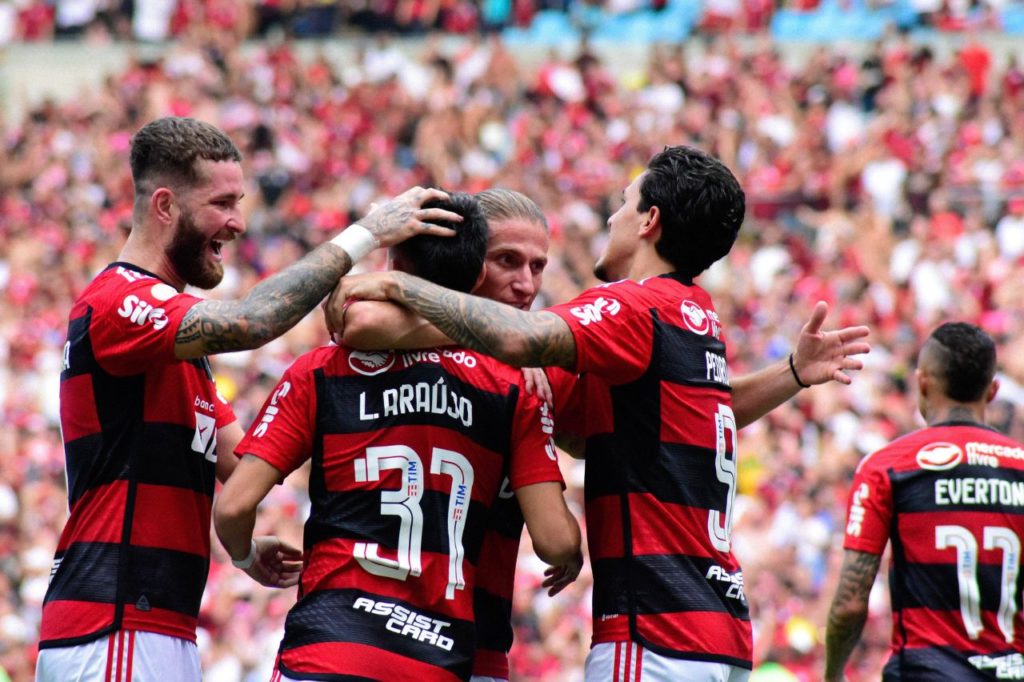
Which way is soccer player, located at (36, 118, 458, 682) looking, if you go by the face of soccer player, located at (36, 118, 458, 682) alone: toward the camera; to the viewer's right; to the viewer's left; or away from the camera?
to the viewer's right

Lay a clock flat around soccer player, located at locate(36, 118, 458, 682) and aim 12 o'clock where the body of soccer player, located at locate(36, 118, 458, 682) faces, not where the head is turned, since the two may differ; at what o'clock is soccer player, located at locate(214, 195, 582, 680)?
soccer player, located at locate(214, 195, 582, 680) is roughly at 1 o'clock from soccer player, located at locate(36, 118, 458, 682).

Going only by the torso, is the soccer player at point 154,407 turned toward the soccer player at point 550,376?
yes

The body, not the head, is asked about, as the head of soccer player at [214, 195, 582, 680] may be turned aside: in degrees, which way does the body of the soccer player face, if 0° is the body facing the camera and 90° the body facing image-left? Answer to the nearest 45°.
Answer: approximately 180°

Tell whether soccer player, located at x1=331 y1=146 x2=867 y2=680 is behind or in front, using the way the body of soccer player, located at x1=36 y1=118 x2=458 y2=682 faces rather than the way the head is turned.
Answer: in front

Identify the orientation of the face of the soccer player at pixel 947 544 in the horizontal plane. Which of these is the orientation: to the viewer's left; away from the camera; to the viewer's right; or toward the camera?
away from the camera

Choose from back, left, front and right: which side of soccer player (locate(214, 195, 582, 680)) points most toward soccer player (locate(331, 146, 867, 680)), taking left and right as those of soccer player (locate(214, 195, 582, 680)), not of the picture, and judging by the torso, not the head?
right

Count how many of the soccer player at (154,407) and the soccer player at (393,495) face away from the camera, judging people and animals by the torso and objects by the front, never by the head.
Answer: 1

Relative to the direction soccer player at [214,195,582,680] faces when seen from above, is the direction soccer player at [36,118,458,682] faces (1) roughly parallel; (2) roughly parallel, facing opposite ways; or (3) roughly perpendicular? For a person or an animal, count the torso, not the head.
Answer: roughly perpendicular

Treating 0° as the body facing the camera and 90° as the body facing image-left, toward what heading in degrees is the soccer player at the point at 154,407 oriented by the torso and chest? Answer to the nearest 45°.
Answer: approximately 270°
